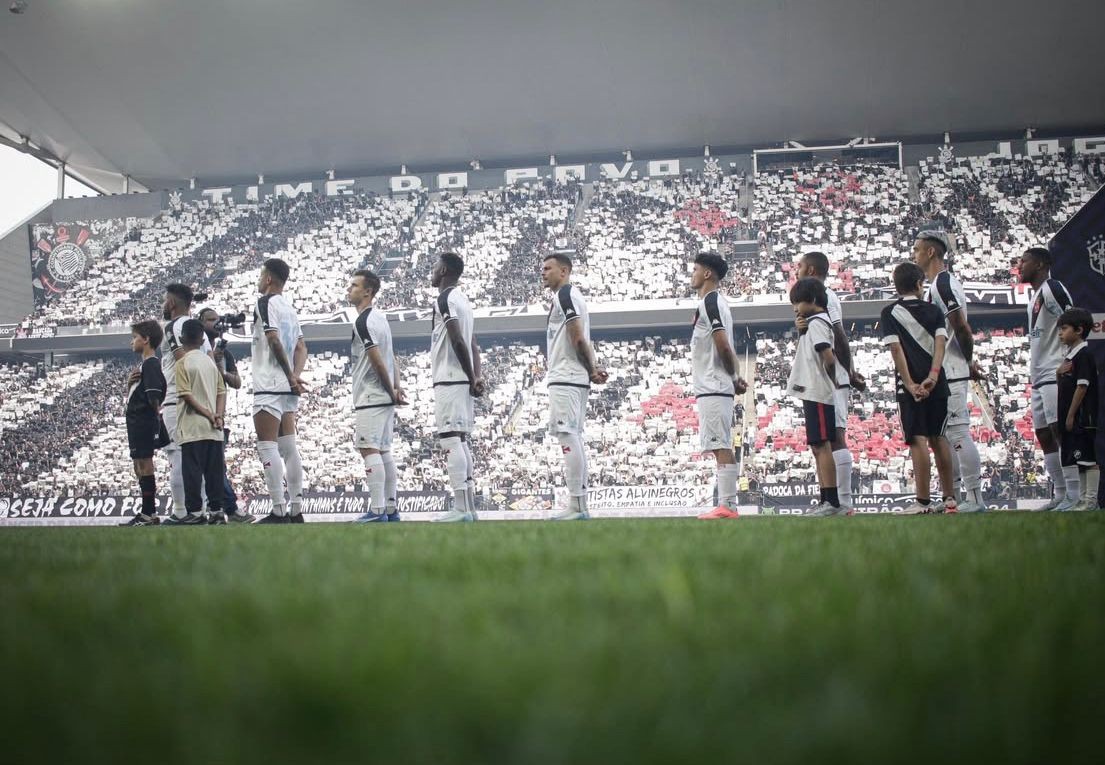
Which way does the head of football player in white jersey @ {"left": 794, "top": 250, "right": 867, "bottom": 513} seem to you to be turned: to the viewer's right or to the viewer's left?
to the viewer's left

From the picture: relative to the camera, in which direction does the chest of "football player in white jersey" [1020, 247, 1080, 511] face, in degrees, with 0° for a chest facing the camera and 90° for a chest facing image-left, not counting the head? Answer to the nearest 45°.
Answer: approximately 90°

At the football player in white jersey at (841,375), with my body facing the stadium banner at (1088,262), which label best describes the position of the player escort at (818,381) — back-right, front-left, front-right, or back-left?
back-right

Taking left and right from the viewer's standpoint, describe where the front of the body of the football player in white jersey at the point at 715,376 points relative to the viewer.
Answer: facing to the left of the viewer

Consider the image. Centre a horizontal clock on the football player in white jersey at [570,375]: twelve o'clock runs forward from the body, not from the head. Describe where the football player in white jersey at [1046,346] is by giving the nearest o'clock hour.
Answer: the football player in white jersey at [1046,346] is roughly at 6 o'clock from the football player in white jersey at [570,375].

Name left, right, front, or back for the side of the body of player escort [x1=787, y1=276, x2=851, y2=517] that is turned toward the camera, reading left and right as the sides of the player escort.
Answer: left

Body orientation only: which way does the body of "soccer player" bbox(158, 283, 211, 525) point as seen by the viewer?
to the viewer's left

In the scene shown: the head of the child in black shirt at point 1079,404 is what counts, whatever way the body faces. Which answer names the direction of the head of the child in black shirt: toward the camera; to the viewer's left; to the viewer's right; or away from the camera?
to the viewer's left

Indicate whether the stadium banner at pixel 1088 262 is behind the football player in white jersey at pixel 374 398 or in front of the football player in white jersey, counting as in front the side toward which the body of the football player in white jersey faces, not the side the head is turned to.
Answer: behind
